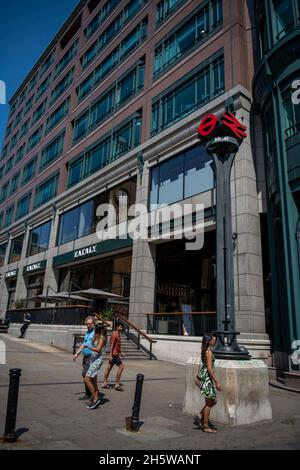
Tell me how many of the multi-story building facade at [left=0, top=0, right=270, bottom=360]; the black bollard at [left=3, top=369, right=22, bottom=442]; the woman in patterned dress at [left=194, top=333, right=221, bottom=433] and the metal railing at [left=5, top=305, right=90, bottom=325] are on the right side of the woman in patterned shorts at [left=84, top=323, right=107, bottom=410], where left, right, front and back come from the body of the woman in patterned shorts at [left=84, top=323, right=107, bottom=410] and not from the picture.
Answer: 2

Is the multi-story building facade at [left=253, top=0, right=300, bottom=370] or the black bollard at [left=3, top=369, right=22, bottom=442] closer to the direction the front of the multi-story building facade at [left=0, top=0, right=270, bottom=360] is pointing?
the black bollard

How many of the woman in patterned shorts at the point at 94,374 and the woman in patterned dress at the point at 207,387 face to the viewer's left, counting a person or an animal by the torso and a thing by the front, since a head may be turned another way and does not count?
1
